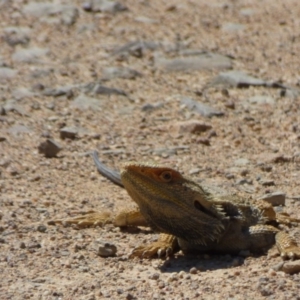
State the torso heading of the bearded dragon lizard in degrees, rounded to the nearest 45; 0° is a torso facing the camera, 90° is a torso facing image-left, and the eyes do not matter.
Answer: approximately 90°
